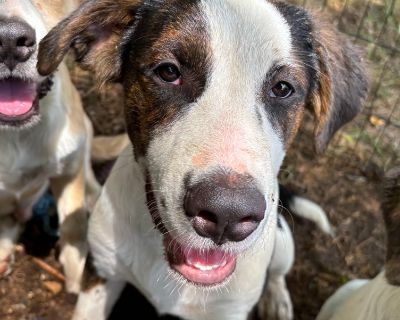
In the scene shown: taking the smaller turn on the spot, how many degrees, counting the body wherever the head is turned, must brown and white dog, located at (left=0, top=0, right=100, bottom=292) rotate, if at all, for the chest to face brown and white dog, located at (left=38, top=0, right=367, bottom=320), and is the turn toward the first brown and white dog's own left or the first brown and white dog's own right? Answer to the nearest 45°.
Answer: approximately 45° to the first brown and white dog's own left

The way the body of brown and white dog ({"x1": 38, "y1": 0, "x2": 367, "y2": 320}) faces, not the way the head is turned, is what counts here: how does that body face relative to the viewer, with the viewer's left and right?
facing the viewer

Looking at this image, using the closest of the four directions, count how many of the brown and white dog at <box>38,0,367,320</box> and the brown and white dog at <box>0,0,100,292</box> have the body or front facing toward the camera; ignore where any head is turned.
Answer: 2

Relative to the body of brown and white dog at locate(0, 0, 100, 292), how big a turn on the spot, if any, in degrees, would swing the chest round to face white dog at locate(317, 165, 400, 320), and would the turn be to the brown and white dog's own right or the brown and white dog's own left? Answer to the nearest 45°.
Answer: approximately 45° to the brown and white dog's own left

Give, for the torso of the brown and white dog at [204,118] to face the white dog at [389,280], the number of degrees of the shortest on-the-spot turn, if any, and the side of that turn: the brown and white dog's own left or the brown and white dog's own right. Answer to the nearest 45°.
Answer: approximately 90° to the brown and white dog's own left

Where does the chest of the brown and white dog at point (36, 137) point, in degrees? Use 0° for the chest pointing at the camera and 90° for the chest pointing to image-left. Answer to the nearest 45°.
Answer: approximately 0°
